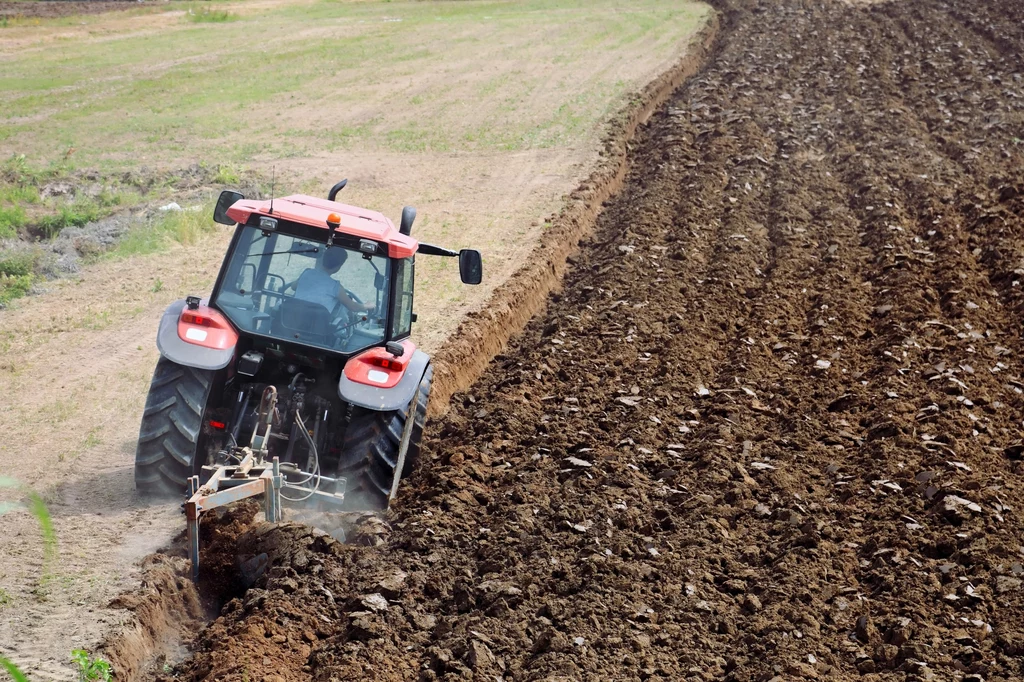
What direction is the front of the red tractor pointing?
away from the camera

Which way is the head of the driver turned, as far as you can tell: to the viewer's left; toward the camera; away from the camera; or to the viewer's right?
away from the camera

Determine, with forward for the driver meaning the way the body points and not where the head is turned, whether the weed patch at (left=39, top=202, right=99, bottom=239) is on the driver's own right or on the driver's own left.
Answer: on the driver's own left

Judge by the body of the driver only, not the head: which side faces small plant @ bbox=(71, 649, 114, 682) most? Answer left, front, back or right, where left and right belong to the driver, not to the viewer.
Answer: back

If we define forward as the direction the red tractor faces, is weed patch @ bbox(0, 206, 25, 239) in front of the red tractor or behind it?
in front

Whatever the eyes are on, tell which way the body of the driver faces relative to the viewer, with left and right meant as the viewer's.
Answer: facing away from the viewer and to the right of the viewer

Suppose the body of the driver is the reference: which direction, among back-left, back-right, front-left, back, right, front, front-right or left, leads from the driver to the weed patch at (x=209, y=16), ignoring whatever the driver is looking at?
front-left

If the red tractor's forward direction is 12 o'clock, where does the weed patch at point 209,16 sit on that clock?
The weed patch is roughly at 12 o'clock from the red tractor.

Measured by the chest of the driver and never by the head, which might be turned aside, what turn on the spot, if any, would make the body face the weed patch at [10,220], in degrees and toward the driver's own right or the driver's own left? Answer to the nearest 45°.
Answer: approximately 90° to the driver's own left

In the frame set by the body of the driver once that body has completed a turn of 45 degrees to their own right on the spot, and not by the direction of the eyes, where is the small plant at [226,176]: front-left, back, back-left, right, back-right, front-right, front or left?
left
